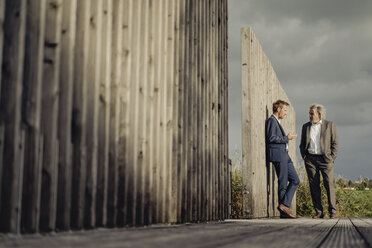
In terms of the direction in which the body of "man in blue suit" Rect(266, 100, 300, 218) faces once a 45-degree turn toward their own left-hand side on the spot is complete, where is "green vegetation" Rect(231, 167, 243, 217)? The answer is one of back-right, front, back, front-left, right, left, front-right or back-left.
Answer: left

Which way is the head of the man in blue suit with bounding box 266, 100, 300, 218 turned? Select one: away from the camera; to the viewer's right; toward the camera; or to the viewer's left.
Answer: to the viewer's right

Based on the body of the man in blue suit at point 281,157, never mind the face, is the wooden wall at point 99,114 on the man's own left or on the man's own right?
on the man's own right

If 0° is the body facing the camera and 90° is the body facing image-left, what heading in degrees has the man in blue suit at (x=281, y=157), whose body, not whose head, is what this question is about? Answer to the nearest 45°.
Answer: approximately 270°
